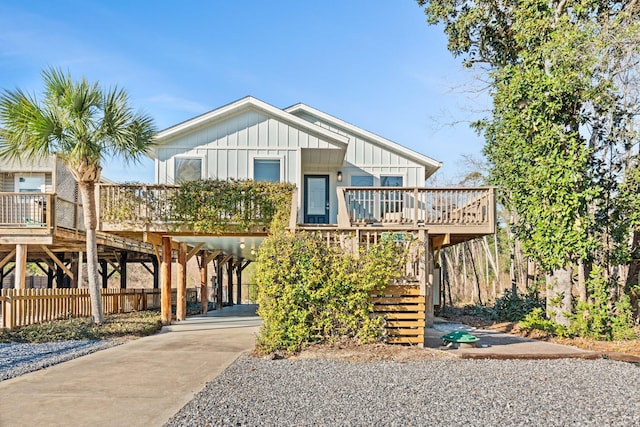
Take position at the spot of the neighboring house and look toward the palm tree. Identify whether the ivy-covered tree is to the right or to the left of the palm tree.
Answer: left

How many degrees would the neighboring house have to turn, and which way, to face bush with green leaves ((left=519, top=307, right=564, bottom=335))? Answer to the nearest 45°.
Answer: approximately 45° to its left

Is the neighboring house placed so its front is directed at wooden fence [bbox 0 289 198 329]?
yes

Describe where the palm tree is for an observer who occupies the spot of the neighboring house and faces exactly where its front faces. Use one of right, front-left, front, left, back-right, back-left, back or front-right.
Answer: front

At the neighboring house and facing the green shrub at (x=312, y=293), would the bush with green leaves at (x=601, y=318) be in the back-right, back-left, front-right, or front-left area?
front-left

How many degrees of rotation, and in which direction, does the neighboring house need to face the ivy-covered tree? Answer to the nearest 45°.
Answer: approximately 45° to its left

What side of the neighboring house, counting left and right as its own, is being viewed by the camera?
front

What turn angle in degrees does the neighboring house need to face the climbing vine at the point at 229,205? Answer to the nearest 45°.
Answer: approximately 45° to its left

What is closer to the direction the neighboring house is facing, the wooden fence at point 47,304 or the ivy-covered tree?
the wooden fence

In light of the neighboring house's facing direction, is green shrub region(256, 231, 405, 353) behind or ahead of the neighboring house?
ahead
